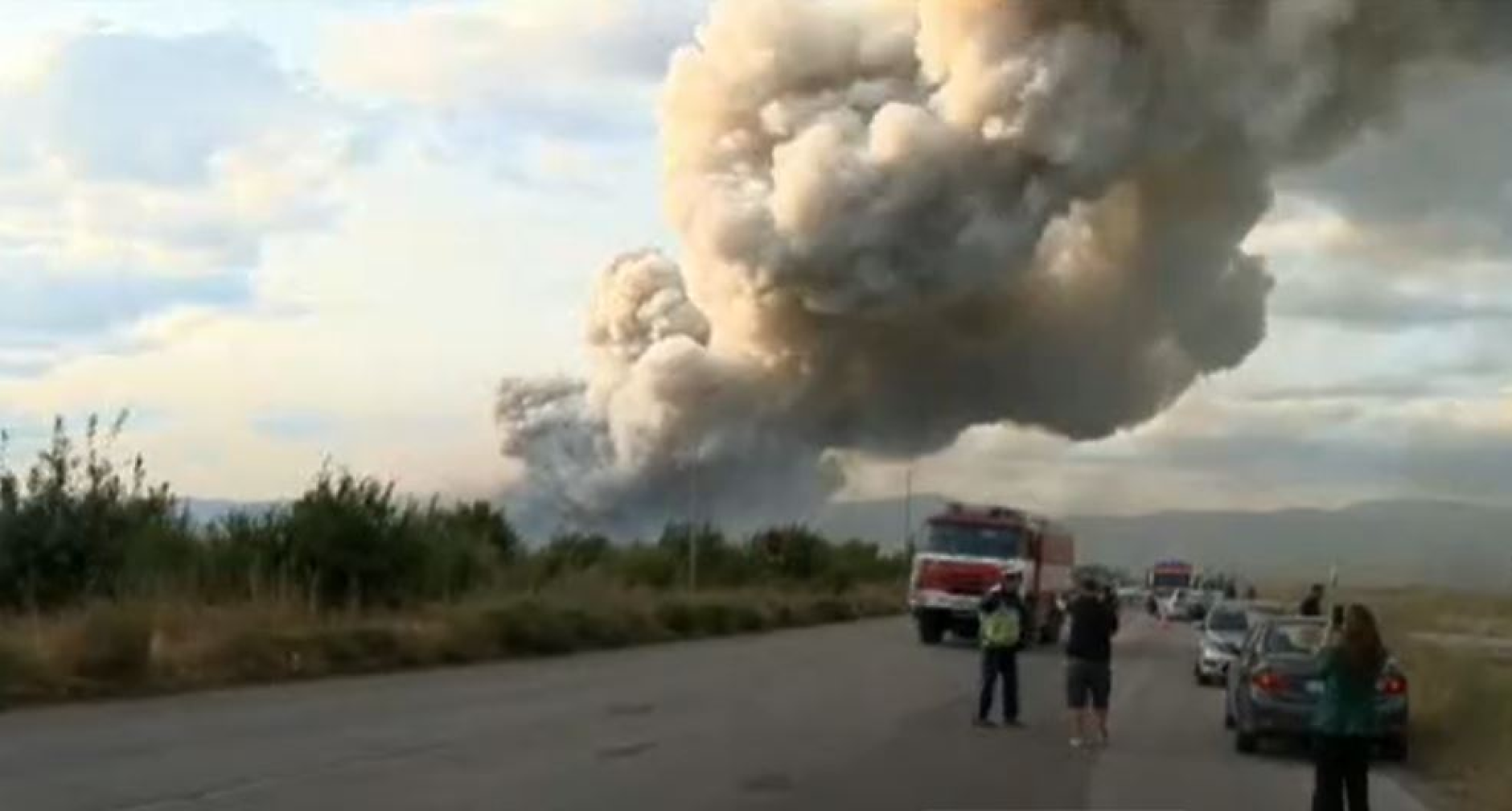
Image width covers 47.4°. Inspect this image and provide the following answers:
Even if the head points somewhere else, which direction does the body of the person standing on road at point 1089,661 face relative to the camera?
away from the camera

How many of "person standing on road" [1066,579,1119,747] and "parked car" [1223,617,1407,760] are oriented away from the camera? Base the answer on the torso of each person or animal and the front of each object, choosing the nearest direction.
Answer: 2

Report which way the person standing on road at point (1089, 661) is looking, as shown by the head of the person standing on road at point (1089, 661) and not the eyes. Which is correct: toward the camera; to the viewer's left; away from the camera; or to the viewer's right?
away from the camera

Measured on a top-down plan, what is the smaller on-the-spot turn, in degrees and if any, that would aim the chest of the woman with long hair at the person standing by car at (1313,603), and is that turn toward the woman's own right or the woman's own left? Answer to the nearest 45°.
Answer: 0° — they already face them

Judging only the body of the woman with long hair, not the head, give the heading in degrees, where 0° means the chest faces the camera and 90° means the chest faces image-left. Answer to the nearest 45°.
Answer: approximately 180°

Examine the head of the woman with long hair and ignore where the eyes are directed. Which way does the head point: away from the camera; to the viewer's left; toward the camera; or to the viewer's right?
away from the camera

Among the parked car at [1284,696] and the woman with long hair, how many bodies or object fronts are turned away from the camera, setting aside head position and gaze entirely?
2

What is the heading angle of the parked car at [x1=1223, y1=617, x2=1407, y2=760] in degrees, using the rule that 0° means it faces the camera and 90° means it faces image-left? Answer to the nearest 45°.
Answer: approximately 180°

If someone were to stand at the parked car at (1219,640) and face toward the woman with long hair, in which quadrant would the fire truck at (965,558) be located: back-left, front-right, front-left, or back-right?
back-right

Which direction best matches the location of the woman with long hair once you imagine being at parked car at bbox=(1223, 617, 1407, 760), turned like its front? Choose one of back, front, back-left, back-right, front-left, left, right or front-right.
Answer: back
